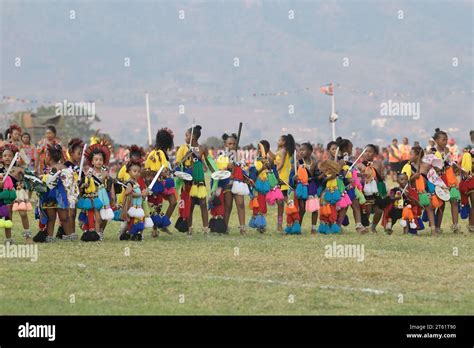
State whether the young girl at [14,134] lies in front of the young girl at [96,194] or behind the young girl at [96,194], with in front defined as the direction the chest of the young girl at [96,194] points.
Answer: behind

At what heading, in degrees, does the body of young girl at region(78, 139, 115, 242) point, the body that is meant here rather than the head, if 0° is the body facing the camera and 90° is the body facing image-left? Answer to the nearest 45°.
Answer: approximately 0°

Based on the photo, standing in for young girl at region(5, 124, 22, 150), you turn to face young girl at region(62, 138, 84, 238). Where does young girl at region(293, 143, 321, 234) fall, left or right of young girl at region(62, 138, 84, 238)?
left

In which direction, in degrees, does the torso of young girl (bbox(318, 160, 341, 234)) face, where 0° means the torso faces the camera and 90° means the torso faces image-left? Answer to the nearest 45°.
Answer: approximately 0°

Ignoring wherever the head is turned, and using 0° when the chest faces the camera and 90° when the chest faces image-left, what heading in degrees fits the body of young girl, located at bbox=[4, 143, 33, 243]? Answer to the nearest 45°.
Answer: approximately 45°

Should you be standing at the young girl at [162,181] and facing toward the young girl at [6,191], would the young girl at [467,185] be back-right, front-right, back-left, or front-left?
back-left

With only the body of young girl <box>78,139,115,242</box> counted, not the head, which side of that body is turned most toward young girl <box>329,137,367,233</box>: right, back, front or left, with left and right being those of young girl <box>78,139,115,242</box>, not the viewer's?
left

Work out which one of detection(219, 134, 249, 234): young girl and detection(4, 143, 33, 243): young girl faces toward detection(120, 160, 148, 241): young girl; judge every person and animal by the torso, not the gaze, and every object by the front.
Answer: detection(219, 134, 249, 234): young girl

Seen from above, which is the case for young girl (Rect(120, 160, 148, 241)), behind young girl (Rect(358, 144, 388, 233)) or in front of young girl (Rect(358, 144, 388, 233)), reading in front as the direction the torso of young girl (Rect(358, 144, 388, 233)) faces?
in front
